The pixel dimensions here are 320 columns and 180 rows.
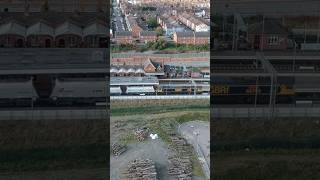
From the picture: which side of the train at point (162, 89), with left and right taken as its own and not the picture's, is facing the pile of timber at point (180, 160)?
right

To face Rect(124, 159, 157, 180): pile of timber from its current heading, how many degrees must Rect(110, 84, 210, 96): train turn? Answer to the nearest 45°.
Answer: approximately 90° to its right

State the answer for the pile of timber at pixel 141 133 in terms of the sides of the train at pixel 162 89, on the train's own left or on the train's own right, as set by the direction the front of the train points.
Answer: on the train's own right
